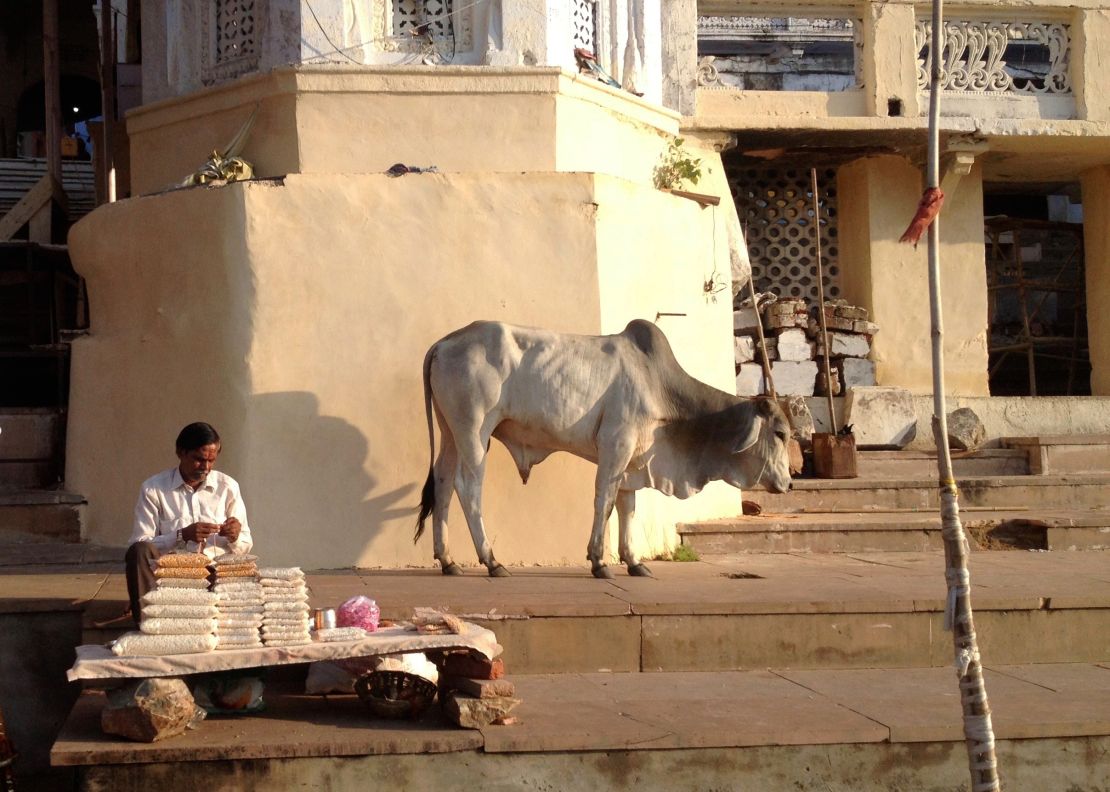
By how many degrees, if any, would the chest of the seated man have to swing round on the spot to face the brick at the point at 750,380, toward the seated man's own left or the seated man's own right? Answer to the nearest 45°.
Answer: approximately 135° to the seated man's own left

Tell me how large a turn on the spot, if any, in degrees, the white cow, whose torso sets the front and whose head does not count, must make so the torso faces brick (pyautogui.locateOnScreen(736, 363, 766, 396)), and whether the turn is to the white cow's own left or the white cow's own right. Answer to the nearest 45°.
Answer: approximately 90° to the white cow's own left

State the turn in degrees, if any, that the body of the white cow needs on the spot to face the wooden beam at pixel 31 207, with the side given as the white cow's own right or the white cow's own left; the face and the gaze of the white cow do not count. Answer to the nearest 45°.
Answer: approximately 135° to the white cow's own left

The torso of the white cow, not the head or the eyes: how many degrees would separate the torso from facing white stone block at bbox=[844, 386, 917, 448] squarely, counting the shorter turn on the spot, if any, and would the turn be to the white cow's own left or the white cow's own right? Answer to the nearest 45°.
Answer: approximately 45° to the white cow's own left

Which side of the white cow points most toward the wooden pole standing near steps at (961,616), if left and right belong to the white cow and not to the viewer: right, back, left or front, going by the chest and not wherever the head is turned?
right

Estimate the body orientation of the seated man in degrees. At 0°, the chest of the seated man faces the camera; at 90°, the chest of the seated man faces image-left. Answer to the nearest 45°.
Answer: approximately 0°

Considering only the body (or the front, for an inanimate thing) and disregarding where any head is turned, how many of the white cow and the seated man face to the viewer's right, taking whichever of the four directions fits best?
1

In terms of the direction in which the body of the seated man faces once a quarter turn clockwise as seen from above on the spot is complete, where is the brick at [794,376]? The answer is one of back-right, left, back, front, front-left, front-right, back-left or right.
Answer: back-right

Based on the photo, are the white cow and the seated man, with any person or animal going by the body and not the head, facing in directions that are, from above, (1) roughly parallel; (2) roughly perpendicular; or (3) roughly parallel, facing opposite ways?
roughly perpendicular

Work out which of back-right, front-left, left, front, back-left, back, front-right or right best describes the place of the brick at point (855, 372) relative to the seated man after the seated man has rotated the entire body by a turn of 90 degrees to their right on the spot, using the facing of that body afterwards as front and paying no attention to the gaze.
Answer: back-right

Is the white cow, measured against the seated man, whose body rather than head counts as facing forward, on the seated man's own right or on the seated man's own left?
on the seated man's own left

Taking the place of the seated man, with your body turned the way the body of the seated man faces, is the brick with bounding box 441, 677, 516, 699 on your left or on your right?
on your left

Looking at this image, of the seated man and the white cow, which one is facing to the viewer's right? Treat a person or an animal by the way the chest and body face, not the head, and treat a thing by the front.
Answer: the white cow

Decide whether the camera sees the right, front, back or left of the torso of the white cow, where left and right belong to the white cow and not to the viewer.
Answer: right
